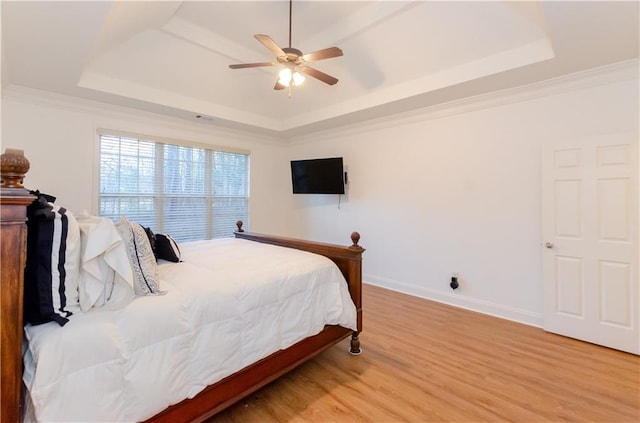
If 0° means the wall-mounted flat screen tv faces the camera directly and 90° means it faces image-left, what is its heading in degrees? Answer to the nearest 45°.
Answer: approximately 45°

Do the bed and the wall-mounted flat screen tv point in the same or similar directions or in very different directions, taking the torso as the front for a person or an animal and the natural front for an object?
very different directions

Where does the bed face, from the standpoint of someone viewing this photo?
facing away from the viewer and to the right of the viewer

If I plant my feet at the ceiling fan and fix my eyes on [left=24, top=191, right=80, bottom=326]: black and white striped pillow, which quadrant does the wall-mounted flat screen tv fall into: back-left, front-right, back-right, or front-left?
back-right
